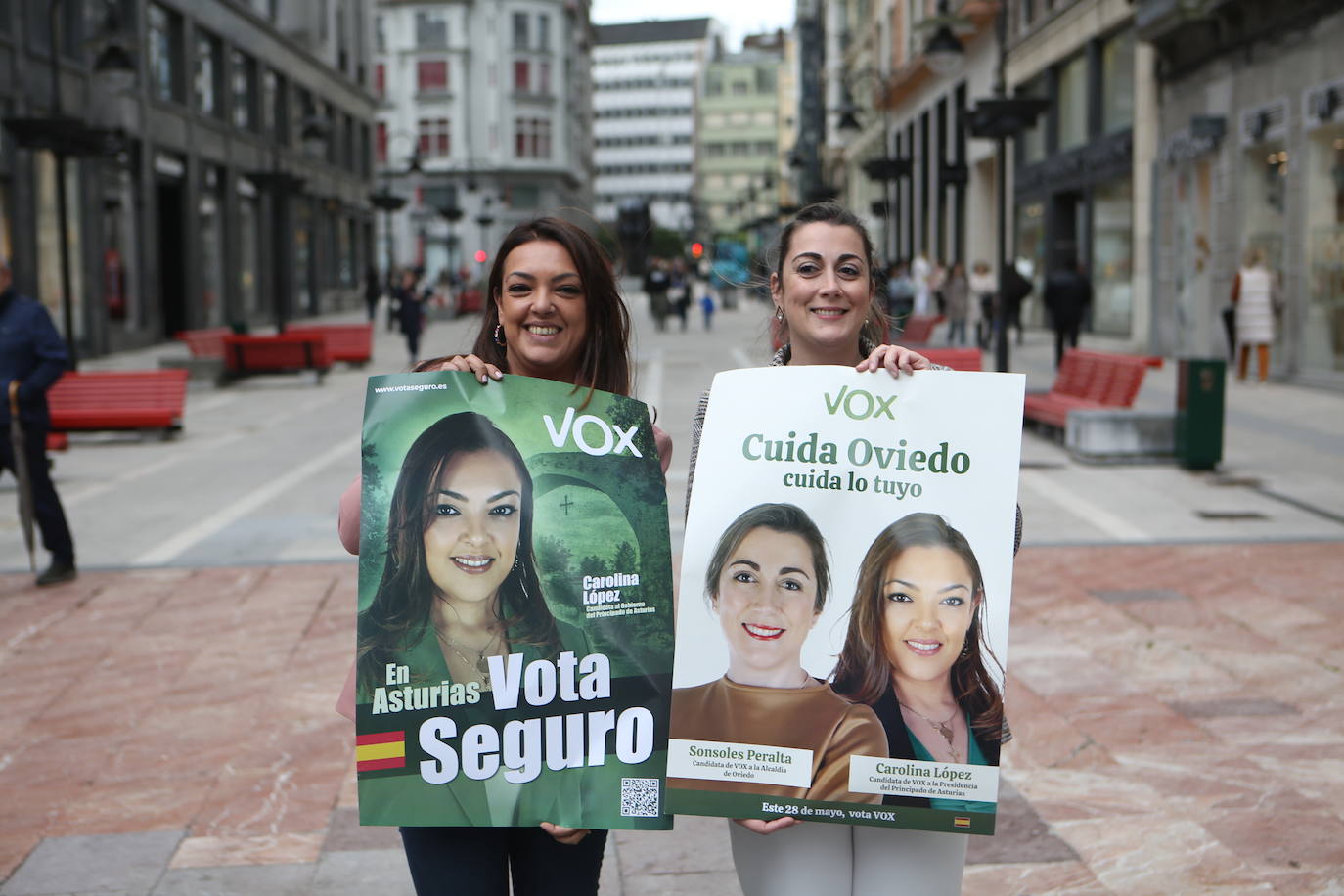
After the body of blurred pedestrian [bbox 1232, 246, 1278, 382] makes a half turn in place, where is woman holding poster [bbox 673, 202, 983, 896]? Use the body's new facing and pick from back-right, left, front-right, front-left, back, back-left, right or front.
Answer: front

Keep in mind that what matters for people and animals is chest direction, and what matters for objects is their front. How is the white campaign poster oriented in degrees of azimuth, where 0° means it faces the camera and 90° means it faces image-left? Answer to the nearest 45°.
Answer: approximately 0°

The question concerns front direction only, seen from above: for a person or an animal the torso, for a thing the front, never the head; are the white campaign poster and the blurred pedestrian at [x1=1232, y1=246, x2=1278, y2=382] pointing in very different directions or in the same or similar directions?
very different directions

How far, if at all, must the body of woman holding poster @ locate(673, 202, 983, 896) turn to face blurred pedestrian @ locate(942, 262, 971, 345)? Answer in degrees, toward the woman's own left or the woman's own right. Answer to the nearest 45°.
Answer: approximately 180°

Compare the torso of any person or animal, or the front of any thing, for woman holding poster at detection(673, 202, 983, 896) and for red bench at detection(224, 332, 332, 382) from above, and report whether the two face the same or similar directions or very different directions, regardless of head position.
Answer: very different directions

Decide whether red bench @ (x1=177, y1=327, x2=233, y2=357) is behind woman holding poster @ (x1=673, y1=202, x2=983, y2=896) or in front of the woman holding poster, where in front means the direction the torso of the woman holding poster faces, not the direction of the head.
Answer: behind

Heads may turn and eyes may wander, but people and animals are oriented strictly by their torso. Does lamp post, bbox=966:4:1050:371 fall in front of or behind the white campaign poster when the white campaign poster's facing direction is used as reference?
behind

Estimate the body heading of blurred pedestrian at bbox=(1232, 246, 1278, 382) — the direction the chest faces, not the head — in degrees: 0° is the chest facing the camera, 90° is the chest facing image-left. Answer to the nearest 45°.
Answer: approximately 180°

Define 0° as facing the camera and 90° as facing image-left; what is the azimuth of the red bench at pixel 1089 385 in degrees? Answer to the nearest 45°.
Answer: approximately 45°
